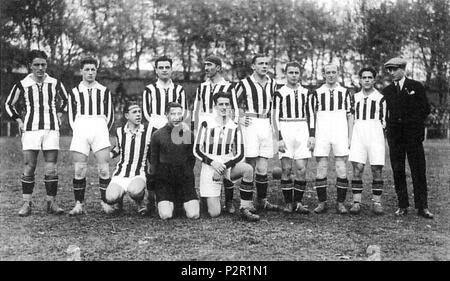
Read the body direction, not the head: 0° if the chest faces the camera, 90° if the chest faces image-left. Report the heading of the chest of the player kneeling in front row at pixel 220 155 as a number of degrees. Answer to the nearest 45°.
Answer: approximately 0°

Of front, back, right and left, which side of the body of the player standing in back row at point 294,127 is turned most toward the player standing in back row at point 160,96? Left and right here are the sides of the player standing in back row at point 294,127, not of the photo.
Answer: right

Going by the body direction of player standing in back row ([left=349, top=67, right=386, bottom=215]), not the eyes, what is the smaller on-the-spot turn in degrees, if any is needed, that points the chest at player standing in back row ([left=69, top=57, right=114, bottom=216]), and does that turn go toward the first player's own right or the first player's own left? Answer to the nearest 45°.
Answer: approximately 90° to the first player's own right

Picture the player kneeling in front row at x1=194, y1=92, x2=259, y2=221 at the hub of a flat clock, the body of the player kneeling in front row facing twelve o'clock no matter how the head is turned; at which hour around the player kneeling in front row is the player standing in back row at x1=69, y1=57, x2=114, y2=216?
The player standing in back row is roughly at 3 o'clock from the player kneeling in front row.

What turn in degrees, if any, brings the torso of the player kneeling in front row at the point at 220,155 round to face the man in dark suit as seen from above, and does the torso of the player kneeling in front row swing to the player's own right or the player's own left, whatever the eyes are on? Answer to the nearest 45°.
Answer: approximately 90° to the player's own left

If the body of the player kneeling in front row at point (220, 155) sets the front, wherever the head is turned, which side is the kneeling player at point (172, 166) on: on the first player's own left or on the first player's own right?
on the first player's own right
